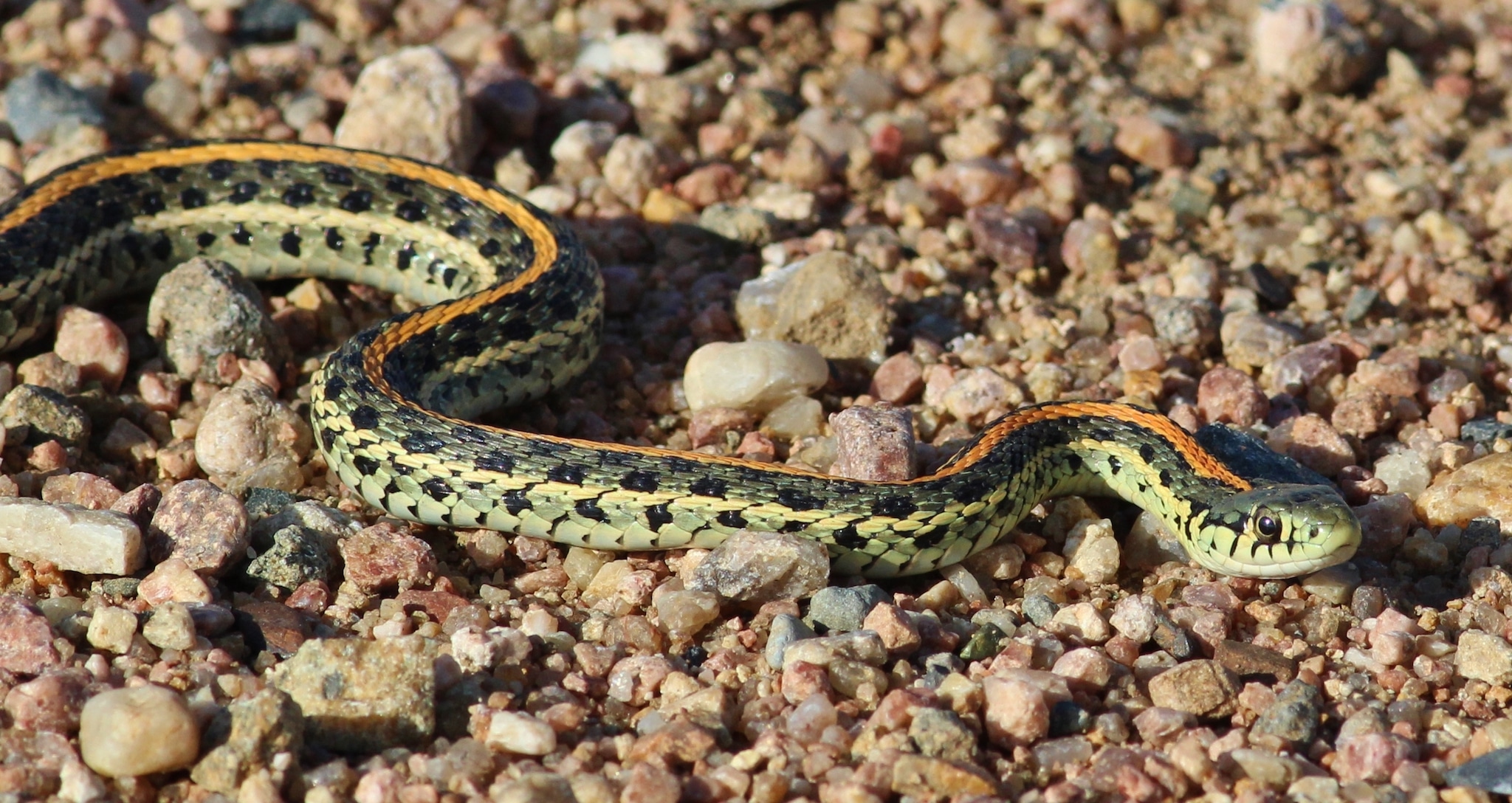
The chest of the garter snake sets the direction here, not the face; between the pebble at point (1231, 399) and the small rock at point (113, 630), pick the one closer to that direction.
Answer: the pebble

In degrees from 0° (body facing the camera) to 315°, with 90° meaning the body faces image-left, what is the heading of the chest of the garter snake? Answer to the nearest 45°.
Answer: approximately 270°

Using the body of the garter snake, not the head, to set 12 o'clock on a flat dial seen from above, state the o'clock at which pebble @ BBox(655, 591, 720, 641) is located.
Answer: The pebble is roughly at 2 o'clock from the garter snake.

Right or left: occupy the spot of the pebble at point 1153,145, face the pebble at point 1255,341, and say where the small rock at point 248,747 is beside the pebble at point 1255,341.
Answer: right

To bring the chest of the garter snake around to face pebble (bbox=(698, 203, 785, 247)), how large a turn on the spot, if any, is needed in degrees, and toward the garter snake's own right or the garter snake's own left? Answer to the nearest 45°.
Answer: approximately 45° to the garter snake's own left

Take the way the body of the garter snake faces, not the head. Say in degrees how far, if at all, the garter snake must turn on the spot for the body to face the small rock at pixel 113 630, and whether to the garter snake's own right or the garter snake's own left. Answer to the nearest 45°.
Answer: approximately 135° to the garter snake's own right

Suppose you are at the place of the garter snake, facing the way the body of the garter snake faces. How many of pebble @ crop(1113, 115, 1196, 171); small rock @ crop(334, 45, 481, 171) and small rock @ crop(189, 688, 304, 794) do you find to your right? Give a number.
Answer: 1

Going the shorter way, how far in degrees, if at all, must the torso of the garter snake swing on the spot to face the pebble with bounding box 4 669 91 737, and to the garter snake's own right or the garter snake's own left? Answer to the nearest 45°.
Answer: approximately 135° to the garter snake's own right

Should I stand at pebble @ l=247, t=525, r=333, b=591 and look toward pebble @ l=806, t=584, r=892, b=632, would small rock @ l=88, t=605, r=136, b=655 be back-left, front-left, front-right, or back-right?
back-right

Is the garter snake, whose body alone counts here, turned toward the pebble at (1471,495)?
yes

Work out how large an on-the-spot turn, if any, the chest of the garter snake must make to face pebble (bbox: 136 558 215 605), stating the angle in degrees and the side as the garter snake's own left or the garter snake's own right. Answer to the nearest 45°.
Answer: approximately 135° to the garter snake's own right

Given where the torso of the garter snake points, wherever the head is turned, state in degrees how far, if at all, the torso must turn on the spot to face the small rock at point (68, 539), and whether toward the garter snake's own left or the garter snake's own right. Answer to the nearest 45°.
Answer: approximately 135° to the garter snake's own right
